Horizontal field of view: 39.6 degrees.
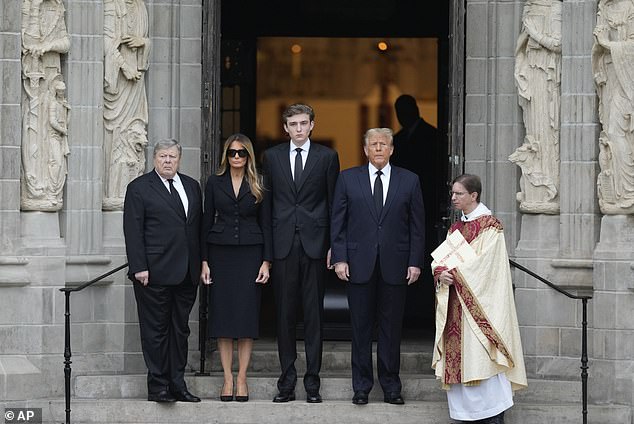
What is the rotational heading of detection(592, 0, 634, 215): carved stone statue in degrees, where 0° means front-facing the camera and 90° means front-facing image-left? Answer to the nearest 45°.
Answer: approximately 45°

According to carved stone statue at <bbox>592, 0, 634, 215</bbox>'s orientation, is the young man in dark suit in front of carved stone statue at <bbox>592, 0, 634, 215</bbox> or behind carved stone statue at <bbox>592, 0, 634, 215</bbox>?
in front

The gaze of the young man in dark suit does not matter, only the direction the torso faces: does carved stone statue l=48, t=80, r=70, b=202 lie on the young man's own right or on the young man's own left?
on the young man's own right

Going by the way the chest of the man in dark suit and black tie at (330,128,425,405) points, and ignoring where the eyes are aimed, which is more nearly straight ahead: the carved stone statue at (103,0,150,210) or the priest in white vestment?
the priest in white vestment

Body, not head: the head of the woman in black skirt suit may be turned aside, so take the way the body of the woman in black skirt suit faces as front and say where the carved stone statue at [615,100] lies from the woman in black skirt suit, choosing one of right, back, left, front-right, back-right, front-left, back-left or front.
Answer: left

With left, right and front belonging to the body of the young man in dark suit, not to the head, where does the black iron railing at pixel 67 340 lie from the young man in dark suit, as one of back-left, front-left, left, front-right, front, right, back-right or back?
right

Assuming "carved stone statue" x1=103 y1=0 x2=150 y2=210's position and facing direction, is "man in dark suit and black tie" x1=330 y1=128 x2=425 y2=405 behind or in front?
in front

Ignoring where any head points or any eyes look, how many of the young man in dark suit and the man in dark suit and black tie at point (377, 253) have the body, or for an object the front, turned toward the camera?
2

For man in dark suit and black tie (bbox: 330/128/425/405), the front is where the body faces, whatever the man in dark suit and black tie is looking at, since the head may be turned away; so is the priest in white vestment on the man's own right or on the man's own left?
on the man's own left
